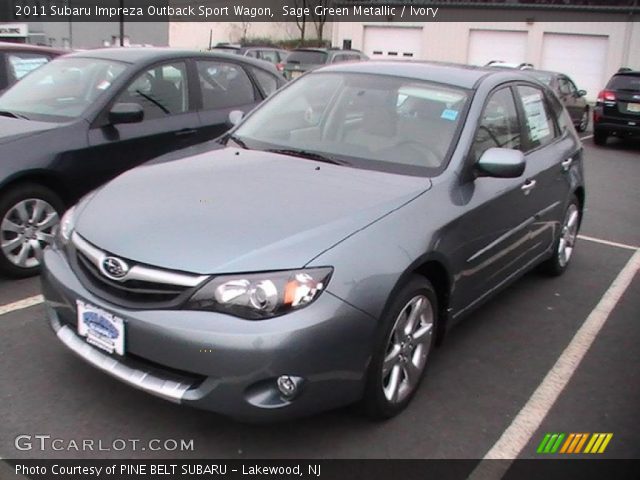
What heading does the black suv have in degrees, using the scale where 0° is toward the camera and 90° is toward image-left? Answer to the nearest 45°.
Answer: approximately 180°

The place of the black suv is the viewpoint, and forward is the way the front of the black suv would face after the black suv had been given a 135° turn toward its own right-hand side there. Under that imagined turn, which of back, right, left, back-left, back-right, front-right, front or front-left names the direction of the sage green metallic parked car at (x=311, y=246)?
front-right

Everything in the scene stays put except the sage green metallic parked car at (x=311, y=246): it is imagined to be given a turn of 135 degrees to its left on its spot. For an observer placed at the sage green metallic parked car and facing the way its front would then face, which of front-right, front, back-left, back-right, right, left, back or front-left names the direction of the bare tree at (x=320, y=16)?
left

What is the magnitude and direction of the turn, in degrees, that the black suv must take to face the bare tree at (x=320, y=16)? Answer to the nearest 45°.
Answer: approximately 45° to its left

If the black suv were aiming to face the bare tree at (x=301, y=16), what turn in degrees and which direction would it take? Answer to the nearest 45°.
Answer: approximately 45° to its left

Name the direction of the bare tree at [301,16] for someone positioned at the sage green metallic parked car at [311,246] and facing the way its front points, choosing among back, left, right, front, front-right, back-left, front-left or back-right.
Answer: back-right

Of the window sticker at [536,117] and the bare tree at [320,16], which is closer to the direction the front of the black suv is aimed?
the bare tree

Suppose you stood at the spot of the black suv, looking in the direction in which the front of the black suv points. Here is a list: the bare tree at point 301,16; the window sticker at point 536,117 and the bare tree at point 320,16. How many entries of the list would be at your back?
1

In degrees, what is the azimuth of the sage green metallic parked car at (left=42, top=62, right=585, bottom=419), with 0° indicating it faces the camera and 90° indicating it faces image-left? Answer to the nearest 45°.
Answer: approximately 45°
